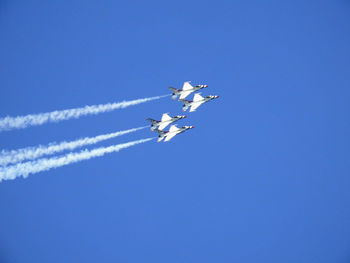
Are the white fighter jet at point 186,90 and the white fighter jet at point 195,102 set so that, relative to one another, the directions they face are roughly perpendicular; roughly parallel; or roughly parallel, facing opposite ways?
roughly parallel

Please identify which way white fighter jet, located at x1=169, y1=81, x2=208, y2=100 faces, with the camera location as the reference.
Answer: facing to the right of the viewer

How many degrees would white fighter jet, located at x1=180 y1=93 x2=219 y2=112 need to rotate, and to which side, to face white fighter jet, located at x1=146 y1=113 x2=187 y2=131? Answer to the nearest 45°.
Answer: approximately 180°

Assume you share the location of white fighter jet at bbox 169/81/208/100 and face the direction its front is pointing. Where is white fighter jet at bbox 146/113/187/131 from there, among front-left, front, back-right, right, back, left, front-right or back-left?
back

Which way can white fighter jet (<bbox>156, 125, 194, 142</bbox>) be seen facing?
to the viewer's right

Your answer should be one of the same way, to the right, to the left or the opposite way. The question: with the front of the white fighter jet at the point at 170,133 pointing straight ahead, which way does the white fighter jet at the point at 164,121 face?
the same way

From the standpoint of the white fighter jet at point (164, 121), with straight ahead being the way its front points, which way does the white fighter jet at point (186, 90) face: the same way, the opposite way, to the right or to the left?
the same way

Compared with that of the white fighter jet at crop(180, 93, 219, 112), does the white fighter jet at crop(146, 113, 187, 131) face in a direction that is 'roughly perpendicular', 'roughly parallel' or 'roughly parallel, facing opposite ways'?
roughly parallel

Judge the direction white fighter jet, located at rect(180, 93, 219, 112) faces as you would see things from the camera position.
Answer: facing to the right of the viewer

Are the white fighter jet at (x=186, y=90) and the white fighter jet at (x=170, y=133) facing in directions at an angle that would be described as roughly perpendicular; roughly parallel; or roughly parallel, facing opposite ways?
roughly parallel

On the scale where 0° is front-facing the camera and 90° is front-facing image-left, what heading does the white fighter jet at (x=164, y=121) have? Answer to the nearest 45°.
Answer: approximately 270°

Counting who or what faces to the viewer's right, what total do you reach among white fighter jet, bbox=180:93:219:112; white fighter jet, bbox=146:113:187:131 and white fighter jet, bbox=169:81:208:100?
3

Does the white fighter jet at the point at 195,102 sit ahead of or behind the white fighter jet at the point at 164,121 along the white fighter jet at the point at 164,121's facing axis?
ahead
